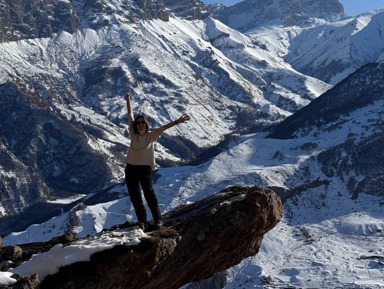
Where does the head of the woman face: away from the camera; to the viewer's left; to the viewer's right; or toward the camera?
toward the camera

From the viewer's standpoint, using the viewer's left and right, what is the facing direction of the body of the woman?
facing the viewer
